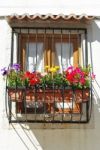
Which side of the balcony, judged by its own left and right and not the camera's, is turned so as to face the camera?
front
